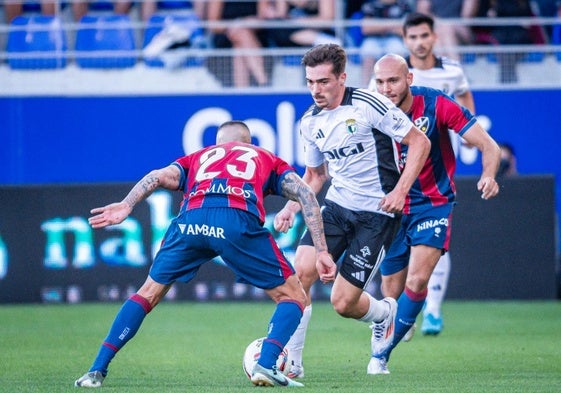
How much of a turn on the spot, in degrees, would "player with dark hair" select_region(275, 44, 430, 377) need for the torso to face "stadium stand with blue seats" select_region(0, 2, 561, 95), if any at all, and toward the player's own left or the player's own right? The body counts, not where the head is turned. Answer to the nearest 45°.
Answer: approximately 135° to the player's own right

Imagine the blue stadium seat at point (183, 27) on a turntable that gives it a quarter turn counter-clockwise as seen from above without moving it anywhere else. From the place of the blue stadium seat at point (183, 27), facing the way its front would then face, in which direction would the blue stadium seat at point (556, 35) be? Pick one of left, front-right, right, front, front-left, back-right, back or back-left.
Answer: front

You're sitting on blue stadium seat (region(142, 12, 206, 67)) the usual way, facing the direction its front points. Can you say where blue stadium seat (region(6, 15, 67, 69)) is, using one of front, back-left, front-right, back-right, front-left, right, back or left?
right

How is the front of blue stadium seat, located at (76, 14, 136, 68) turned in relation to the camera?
facing the viewer

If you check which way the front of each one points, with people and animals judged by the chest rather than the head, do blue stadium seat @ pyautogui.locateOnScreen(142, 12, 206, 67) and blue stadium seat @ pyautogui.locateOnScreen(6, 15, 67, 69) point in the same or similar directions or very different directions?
same or similar directions

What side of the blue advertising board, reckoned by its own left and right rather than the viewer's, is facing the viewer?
front

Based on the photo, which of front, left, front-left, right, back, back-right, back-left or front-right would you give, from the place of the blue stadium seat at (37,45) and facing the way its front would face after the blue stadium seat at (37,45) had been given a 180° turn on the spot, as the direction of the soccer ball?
back

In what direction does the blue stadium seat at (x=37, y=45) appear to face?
toward the camera

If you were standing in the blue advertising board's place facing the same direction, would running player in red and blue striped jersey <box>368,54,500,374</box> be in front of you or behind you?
in front

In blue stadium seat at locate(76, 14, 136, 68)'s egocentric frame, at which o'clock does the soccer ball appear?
The soccer ball is roughly at 12 o'clock from the blue stadium seat.

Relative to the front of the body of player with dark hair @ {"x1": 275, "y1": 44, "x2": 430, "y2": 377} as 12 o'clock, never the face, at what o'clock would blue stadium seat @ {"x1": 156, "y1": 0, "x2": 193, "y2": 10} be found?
The blue stadium seat is roughly at 4 o'clock from the player with dark hair.

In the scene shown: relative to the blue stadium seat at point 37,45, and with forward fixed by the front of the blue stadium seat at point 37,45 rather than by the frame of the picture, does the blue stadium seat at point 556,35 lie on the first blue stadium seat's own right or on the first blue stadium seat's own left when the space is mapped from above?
on the first blue stadium seat's own left

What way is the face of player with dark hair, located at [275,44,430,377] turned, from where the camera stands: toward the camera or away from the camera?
toward the camera

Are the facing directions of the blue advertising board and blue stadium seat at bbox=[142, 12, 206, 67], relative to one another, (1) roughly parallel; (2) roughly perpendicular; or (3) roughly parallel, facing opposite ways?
roughly parallel
